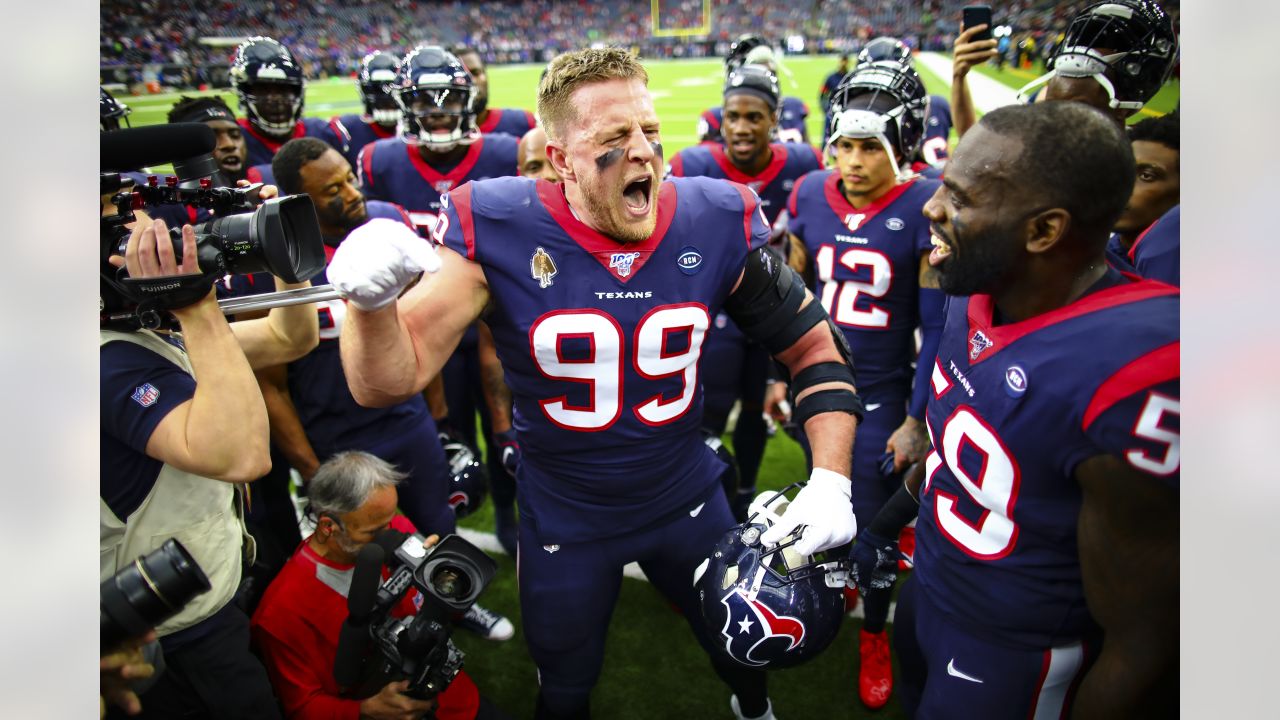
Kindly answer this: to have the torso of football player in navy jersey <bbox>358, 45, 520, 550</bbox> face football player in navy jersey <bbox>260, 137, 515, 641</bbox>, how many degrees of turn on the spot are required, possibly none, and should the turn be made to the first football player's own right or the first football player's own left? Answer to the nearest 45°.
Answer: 0° — they already face them

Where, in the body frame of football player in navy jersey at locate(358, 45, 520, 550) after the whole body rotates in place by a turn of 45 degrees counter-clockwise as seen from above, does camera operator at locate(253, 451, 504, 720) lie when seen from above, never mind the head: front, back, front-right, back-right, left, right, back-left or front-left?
front-right

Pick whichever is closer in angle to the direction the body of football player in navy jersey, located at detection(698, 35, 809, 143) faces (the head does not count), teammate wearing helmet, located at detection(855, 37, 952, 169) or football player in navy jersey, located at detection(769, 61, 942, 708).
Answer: the football player in navy jersey

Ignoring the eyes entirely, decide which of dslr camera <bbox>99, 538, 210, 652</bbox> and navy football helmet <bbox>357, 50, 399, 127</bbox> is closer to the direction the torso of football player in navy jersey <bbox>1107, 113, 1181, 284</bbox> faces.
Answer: the dslr camera

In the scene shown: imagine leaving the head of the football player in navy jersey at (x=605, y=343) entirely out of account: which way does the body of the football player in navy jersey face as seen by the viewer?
toward the camera

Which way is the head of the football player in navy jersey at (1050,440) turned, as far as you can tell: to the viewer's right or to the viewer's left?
to the viewer's left

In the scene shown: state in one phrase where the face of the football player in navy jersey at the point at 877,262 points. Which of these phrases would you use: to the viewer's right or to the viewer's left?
to the viewer's left

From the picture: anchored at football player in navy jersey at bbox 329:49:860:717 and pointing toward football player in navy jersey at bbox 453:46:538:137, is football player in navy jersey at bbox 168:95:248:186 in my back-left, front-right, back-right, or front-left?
front-left

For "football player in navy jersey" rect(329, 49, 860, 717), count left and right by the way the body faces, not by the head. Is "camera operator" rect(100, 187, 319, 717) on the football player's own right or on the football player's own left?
on the football player's own right

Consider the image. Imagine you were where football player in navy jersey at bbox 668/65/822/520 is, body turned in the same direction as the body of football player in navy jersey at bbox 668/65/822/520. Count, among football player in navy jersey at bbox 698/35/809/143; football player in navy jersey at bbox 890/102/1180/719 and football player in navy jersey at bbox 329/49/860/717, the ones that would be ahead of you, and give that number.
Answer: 2

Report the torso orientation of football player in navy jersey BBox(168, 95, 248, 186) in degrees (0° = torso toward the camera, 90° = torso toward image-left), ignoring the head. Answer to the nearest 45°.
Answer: approximately 315°

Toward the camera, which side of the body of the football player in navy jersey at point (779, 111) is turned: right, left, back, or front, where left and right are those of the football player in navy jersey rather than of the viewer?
front
